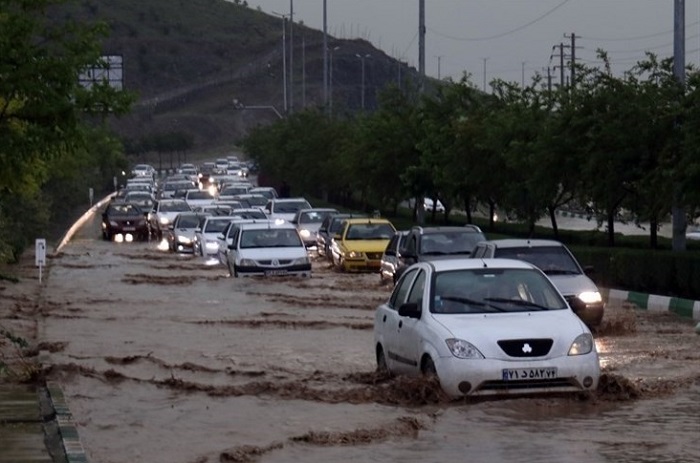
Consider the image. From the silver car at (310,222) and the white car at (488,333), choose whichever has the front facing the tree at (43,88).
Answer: the silver car at (310,222)

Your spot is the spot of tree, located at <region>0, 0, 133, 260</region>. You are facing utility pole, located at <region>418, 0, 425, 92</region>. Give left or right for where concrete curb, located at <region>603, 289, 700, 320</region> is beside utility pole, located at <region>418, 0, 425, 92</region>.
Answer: right

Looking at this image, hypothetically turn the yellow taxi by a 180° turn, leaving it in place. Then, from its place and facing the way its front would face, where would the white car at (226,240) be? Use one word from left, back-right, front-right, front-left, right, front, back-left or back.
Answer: left

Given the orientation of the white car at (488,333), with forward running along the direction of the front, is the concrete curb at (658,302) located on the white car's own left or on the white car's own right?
on the white car's own left

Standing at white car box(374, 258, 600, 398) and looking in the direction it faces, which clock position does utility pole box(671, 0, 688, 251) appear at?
The utility pole is roughly at 8 o'clock from the white car.

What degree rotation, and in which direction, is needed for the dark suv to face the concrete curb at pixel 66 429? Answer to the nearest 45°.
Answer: approximately 45° to its right

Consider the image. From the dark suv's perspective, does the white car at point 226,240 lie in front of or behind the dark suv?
behind

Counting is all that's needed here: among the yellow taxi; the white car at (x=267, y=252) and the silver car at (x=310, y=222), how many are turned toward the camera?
3

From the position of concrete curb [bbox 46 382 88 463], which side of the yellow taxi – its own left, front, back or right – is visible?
front

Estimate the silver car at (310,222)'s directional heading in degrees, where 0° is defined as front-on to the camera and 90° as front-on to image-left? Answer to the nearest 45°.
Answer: approximately 0°

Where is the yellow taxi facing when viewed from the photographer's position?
facing the viewer

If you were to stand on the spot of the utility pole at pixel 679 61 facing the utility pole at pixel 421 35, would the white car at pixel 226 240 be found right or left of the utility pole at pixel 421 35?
left

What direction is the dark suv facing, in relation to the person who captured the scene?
facing the viewer and to the right of the viewer

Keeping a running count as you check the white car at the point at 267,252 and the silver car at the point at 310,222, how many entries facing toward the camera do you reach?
2

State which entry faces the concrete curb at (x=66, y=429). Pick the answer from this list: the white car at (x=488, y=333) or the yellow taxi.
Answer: the yellow taxi
